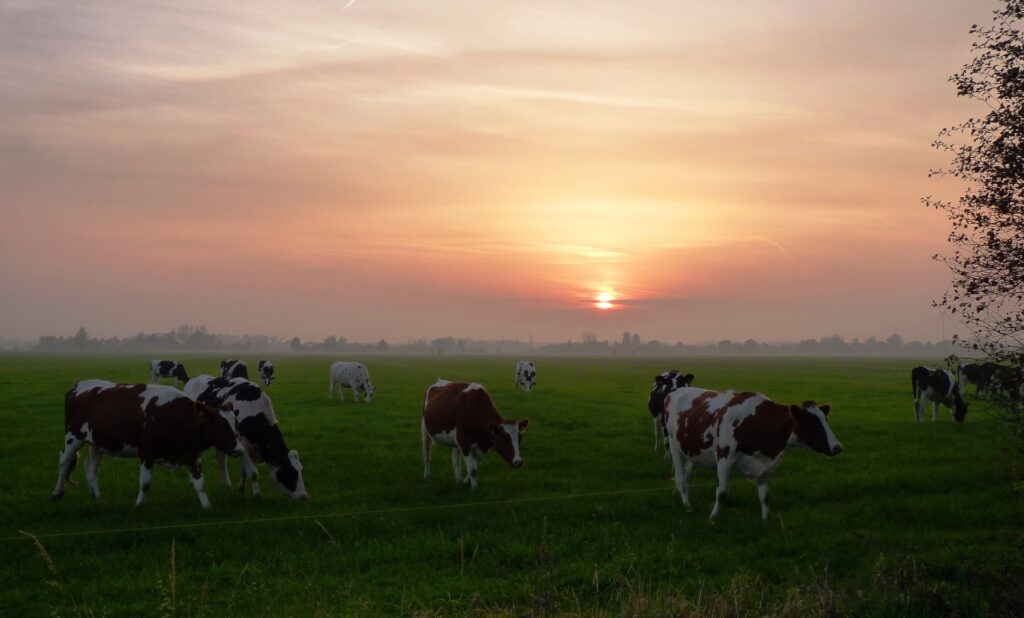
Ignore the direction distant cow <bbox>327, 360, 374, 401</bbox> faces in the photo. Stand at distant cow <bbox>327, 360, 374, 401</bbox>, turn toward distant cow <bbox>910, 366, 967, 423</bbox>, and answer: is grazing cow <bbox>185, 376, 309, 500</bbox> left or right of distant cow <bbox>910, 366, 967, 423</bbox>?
right

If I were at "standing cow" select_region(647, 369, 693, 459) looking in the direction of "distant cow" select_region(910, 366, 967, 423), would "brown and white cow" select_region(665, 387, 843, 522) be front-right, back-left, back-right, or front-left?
back-right

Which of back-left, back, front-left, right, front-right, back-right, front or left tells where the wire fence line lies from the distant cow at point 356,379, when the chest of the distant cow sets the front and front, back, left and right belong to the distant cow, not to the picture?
right

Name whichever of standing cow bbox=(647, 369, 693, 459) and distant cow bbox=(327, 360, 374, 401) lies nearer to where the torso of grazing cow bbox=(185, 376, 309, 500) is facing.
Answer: the standing cow

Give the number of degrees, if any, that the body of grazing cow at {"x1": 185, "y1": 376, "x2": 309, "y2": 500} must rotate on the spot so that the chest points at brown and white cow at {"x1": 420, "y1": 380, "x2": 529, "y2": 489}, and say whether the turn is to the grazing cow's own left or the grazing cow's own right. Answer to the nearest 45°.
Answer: approximately 45° to the grazing cow's own left

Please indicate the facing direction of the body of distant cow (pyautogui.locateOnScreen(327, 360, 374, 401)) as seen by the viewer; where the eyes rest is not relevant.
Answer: to the viewer's right

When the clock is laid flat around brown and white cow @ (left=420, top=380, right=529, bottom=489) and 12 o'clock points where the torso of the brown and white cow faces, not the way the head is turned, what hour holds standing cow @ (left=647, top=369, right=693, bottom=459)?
The standing cow is roughly at 9 o'clock from the brown and white cow.

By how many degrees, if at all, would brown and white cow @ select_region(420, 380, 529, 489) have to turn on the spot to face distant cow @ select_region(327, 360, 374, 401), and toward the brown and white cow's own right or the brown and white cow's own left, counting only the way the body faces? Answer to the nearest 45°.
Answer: approximately 135° to the brown and white cow's own left

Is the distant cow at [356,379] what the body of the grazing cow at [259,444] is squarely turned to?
no

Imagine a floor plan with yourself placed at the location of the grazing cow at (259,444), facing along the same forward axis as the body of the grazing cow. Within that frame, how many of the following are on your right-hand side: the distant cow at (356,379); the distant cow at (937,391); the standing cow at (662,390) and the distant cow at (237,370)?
0

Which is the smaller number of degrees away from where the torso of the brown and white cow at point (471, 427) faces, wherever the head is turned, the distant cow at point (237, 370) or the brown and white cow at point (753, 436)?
the brown and white cow

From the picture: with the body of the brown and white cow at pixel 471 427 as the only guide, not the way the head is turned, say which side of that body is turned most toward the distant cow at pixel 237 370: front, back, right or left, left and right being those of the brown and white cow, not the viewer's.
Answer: back

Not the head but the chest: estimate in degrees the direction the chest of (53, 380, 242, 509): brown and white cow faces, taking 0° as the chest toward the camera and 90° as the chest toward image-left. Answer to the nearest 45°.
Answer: approximately 270°

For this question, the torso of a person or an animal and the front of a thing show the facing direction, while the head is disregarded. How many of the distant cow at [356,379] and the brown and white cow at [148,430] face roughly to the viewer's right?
2

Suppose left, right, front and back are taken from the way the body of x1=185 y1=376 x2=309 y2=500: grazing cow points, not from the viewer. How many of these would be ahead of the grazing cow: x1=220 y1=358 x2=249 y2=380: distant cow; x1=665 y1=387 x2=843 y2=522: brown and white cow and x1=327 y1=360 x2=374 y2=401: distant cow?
1

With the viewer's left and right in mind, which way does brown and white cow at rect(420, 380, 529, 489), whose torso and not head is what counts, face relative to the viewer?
facing the viewer and to the right of the viewer

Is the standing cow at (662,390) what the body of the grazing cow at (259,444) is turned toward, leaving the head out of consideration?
no

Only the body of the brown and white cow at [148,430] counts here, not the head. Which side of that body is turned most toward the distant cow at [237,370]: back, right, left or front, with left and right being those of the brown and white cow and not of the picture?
left

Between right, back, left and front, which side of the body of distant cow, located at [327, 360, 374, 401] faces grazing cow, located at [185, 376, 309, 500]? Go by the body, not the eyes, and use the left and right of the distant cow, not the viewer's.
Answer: right
